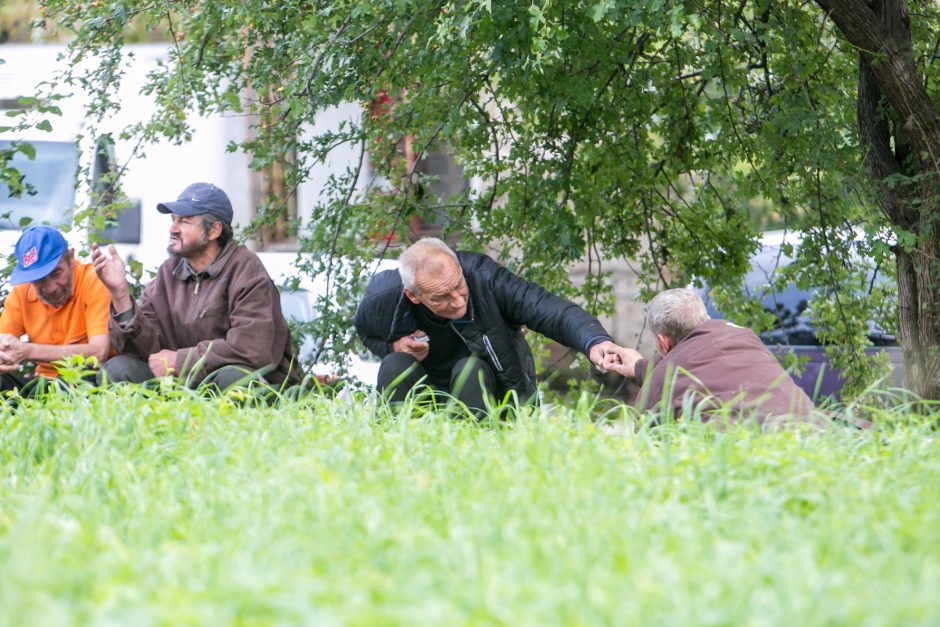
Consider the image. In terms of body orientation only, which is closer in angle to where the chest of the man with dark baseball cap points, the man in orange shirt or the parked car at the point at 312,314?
the man in orange shirt

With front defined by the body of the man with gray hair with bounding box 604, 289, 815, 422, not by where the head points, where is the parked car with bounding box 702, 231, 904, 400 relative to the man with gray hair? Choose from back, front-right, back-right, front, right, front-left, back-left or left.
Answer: front-right

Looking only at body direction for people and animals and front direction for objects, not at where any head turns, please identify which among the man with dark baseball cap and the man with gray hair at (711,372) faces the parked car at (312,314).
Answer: the man with gray hair

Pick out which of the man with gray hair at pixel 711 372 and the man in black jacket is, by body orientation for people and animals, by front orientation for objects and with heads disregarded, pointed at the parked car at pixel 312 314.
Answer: the man with gray hair

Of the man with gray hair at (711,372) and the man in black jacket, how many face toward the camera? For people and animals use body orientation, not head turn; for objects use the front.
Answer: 1

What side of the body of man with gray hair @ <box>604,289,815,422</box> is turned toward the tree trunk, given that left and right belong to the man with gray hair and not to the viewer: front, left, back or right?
right

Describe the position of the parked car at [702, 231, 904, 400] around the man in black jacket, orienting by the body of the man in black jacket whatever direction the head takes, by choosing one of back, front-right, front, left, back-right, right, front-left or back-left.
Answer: back-left

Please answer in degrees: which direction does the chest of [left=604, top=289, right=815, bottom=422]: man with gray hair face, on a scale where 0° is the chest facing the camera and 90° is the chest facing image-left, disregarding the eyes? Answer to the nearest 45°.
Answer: approximately 135°

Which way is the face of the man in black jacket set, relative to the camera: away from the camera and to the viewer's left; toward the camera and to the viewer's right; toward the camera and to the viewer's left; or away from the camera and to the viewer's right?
toward the camera and to the viewer's right

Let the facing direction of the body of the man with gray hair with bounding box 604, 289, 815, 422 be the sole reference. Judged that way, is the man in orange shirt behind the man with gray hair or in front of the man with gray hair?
in front

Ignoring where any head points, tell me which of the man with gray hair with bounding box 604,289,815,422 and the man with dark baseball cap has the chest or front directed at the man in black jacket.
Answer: the man with gray hair

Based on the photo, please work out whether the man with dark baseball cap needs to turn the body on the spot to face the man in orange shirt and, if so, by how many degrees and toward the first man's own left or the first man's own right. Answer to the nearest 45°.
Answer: approximately 90° to the first man's own right
